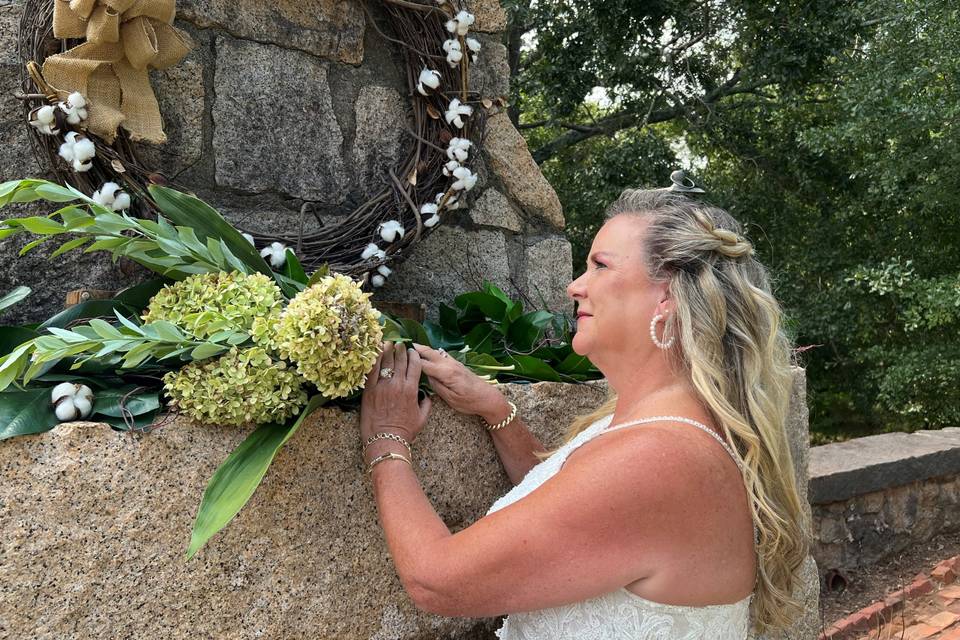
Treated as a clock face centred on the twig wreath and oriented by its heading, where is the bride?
The bride is roughly at 10 o'clock from the twig wreath.

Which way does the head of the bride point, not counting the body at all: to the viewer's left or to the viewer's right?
to the viewer's left

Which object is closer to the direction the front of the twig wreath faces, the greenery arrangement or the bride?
the greenery arrangement

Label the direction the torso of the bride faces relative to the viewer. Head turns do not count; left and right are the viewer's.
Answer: facing to the left of the viewer

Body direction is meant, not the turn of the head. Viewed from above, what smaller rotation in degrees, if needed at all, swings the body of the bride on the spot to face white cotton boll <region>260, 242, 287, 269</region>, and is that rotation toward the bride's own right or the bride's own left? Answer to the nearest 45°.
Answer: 0° — they already face it

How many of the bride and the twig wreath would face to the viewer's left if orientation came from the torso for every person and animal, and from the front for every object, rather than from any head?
1

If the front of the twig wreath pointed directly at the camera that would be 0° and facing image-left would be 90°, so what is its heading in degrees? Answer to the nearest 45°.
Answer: approximately 0°
